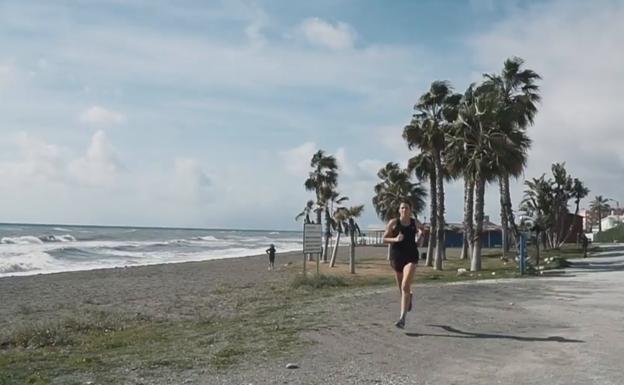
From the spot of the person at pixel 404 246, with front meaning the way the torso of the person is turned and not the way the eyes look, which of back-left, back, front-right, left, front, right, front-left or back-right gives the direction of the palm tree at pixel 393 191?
back

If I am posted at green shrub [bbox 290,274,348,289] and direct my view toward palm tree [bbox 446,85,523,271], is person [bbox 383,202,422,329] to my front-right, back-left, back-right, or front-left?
back-right

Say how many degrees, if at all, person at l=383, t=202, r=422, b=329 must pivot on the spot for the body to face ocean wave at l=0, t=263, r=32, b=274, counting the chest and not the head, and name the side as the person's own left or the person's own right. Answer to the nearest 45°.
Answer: approximately 135° to the person's own right

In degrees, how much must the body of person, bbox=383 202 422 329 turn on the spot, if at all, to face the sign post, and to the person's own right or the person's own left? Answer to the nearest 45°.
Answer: approximately 180°

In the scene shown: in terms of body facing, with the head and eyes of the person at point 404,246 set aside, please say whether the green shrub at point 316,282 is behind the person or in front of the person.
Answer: behind

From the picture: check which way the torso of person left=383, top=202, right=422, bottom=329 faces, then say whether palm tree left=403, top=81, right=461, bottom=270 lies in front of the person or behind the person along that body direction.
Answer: behind

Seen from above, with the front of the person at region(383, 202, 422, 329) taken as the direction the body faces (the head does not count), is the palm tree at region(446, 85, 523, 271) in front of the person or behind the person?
behind

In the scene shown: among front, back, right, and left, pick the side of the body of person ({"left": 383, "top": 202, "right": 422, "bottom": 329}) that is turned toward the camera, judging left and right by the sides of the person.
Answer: front

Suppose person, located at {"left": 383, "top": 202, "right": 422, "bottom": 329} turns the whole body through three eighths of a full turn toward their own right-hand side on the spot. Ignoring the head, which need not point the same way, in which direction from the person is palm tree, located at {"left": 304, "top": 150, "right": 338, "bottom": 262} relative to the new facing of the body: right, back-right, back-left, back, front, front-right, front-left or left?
front-right

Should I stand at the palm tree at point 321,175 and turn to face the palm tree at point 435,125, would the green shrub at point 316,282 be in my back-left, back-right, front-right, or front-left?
front-right

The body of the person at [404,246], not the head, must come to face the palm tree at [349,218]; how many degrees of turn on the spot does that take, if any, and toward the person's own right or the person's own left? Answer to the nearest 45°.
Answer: approximately 180°

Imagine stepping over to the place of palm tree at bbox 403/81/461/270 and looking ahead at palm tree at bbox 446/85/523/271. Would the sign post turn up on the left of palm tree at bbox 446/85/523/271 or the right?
right

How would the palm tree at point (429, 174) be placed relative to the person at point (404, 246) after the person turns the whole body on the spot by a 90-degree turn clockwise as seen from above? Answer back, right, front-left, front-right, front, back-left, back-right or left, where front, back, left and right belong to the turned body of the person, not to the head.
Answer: right
